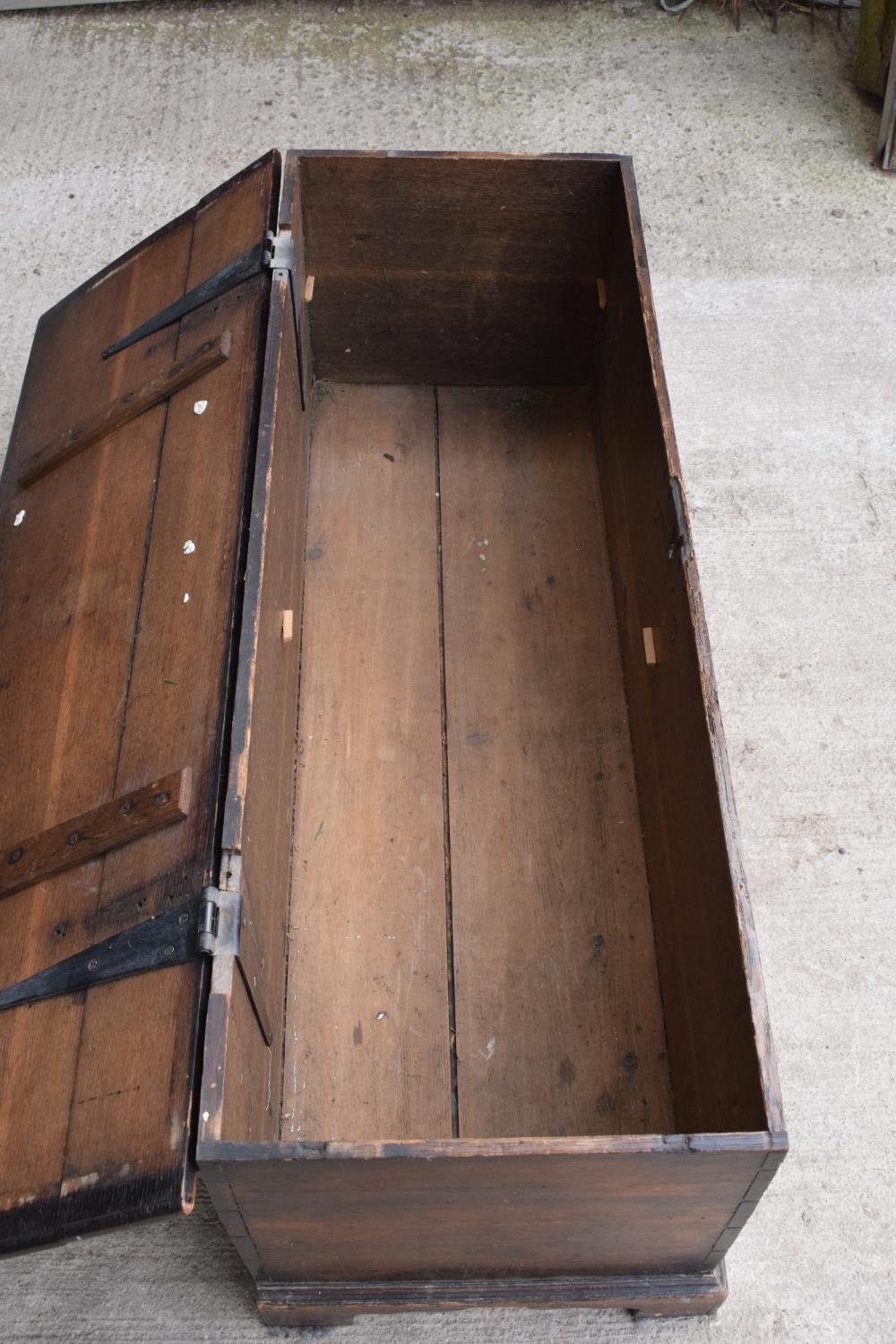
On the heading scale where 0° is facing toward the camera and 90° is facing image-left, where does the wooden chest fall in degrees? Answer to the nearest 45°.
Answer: approximately 270°
